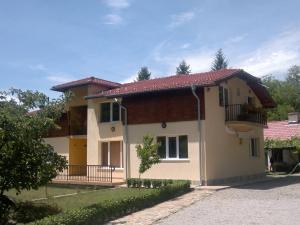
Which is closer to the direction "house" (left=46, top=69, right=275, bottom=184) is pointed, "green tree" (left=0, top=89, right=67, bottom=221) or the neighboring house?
the green tree

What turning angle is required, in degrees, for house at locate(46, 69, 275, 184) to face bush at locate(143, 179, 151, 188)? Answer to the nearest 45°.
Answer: approximately 45° to its left

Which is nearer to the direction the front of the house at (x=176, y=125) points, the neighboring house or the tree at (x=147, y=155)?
the tree

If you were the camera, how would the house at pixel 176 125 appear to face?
facing the viewer and to the left of the viewer

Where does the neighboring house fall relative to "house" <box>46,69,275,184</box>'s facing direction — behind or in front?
behind

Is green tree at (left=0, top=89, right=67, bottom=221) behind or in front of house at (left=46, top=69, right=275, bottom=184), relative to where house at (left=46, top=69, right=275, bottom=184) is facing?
in front

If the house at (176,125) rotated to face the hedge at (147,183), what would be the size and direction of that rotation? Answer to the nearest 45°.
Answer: approximately 45° to its left

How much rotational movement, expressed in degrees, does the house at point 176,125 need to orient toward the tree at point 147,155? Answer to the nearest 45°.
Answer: approximately 45° to its left
